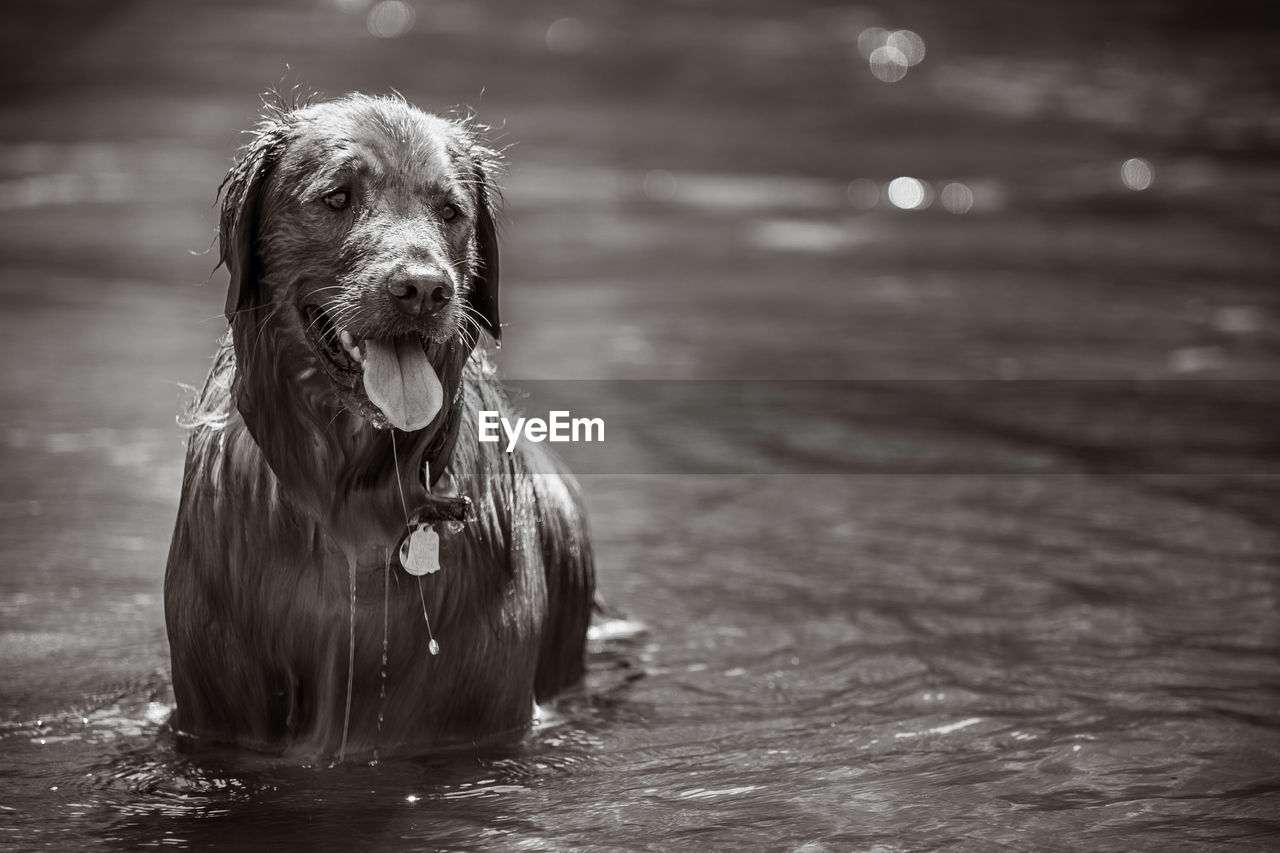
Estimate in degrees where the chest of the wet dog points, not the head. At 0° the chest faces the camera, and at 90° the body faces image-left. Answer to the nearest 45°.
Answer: approximately 0°
